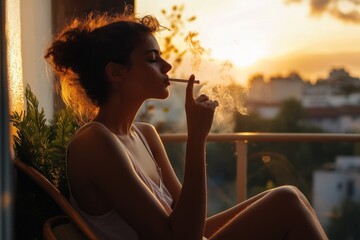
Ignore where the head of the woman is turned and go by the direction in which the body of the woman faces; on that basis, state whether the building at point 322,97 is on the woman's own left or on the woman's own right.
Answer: on the woman's own left

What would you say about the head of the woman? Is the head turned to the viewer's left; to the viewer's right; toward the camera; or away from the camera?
to the viewer's right

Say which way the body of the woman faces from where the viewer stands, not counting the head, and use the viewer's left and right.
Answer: facing to the right of the viewer

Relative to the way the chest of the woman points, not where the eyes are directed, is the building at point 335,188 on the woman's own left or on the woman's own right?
on the woman's own left
